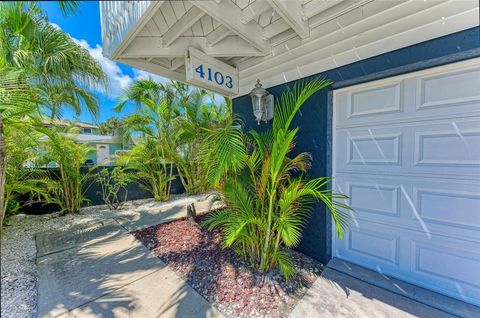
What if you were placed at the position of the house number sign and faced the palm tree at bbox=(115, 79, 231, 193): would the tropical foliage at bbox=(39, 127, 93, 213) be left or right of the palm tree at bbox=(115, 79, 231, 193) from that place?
left

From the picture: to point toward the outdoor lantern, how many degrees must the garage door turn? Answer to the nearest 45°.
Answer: approximately 45° to its right

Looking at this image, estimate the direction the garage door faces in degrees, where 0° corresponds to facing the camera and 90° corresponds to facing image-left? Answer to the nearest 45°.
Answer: approximately 45°

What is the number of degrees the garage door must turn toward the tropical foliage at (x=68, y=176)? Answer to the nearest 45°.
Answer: approximately 45° to its right

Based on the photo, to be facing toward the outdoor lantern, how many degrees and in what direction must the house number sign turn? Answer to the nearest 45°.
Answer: approximately 45° to its left

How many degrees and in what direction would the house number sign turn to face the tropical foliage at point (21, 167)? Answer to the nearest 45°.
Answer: approximately 135° to its right
